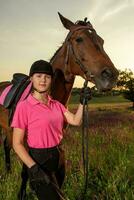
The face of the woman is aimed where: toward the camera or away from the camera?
toward the camera

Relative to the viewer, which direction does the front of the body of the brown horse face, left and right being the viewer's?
facing the viewer and to the right of the viewer
